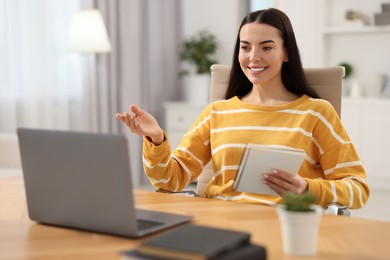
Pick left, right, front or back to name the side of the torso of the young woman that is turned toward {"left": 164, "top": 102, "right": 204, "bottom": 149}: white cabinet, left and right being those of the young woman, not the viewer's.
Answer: back

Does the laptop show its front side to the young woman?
yes

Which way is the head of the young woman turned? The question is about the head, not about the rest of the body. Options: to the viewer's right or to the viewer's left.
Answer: to the viewer's left

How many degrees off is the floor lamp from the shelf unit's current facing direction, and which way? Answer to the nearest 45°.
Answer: approximately 45° to its right

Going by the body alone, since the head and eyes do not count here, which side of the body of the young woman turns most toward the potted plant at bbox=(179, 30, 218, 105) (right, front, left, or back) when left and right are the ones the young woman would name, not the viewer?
back

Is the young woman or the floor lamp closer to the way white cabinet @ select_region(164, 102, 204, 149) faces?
the young woman

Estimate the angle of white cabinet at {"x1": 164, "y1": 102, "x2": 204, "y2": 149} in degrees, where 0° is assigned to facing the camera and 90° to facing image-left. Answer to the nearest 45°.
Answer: approximately 0°
